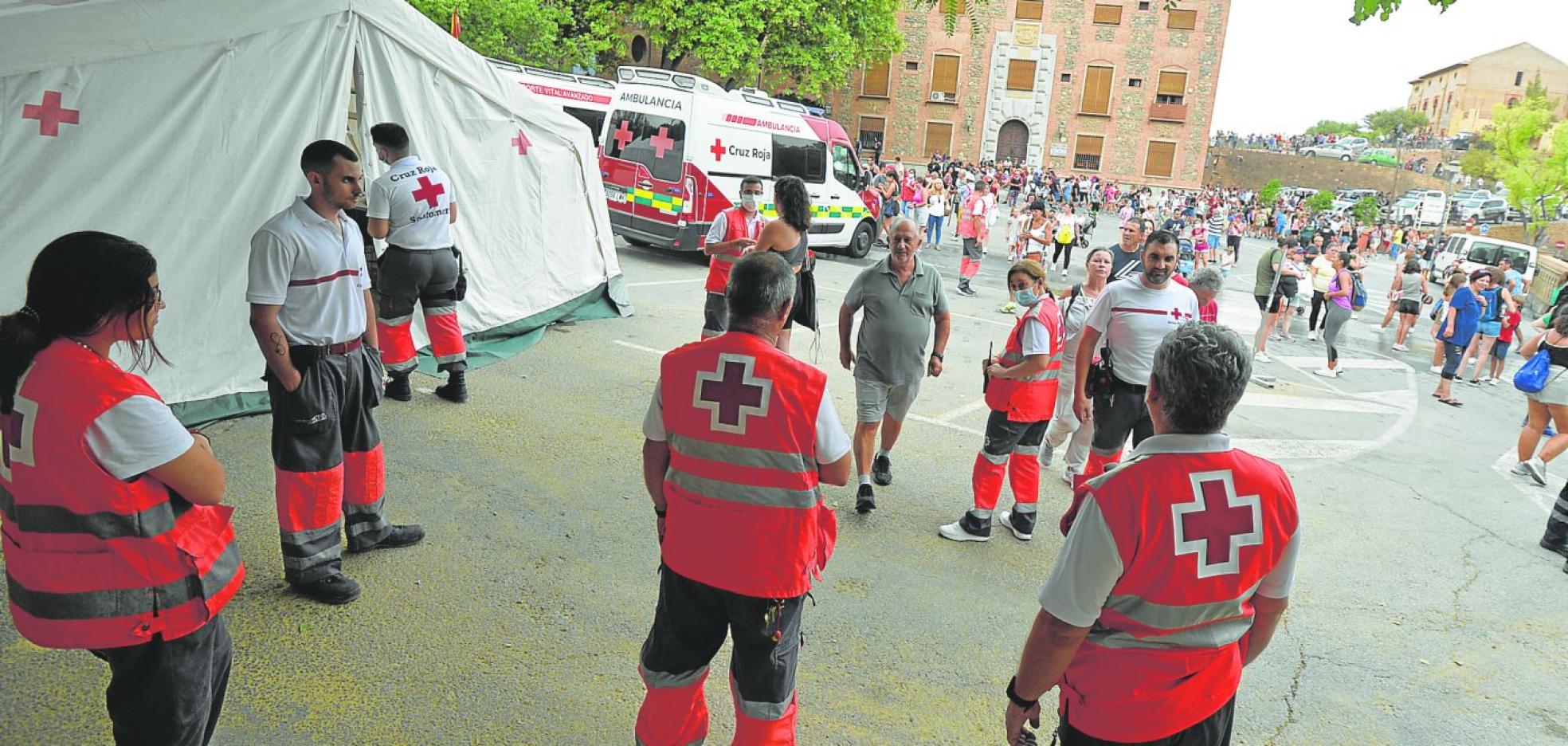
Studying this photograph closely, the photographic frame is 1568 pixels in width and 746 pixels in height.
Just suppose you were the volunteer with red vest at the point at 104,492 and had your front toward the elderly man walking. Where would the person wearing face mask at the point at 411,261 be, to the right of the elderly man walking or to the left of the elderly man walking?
left

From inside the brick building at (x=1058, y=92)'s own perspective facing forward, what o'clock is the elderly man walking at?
The elderly man walking is roughly at 12 o'clock from the brick building.

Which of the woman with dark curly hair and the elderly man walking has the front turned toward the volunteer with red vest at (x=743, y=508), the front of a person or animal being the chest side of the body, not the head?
the elderly man walking

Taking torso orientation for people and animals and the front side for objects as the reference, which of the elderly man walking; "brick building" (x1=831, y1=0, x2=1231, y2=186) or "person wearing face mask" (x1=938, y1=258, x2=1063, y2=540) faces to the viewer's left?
the person wearing face mask

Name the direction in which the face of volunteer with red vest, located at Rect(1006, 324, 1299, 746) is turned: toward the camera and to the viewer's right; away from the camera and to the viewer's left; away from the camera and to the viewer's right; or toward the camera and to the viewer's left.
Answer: away from the camera and to the viewer's left

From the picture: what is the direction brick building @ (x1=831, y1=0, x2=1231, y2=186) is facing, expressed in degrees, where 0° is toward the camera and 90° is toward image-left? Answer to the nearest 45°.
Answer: approximately 0°
